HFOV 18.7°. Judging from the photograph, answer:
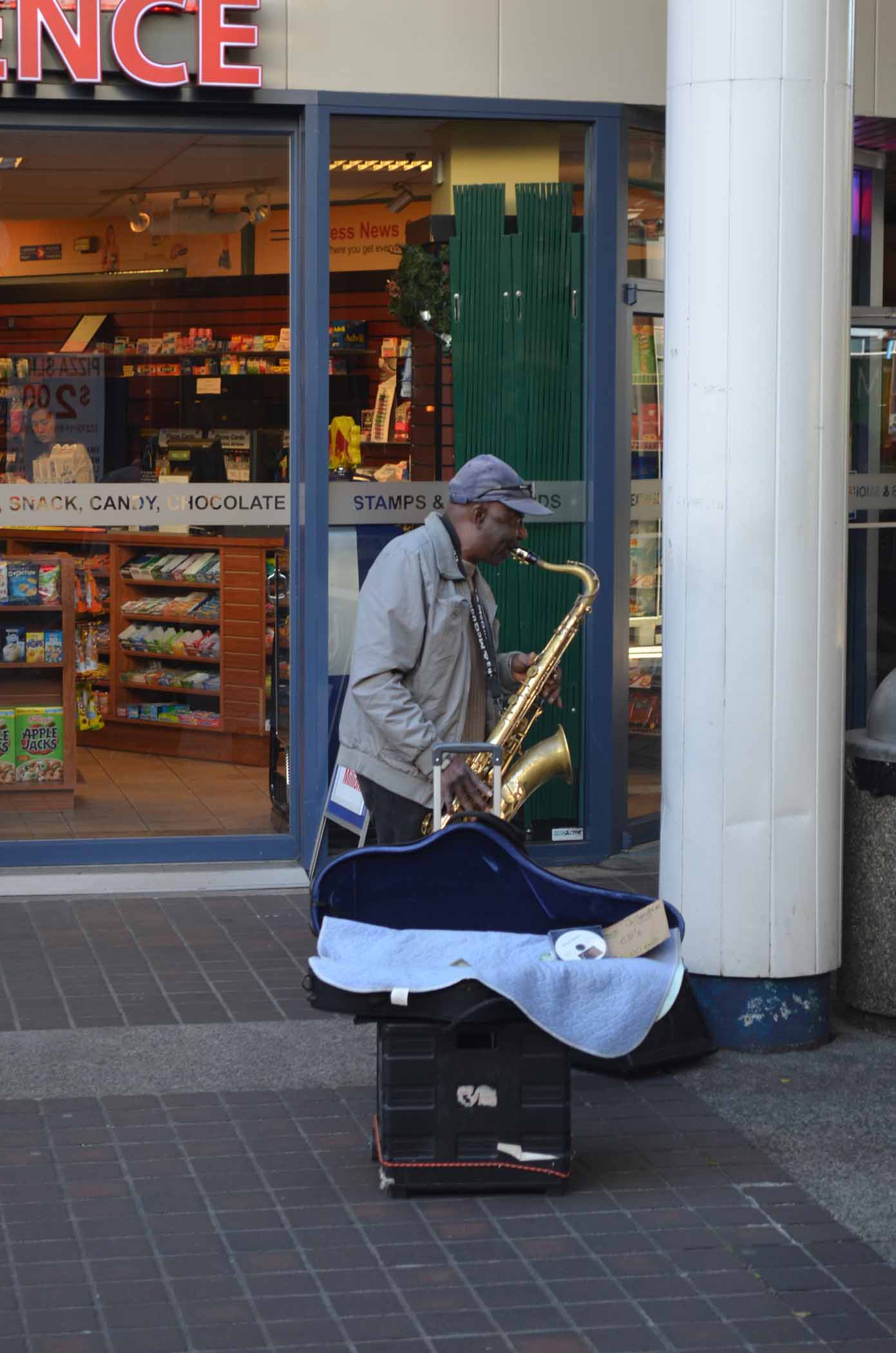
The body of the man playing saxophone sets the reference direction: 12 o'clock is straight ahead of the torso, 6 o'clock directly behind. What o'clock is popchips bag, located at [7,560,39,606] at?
The popchips bag is roughly at 8 o'clock from the man playing saxophone.

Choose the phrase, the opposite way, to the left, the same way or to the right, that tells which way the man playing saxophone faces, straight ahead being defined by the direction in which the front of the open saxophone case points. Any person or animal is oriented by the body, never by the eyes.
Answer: to the left

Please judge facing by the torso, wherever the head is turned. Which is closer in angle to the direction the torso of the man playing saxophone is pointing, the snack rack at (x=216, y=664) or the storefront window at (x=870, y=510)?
the storefront window

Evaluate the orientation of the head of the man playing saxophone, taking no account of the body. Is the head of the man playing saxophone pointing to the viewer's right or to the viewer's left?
to the viewer's right

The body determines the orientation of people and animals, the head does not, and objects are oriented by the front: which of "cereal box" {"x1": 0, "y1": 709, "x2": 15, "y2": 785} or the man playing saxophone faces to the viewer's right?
the man playing saxophone
